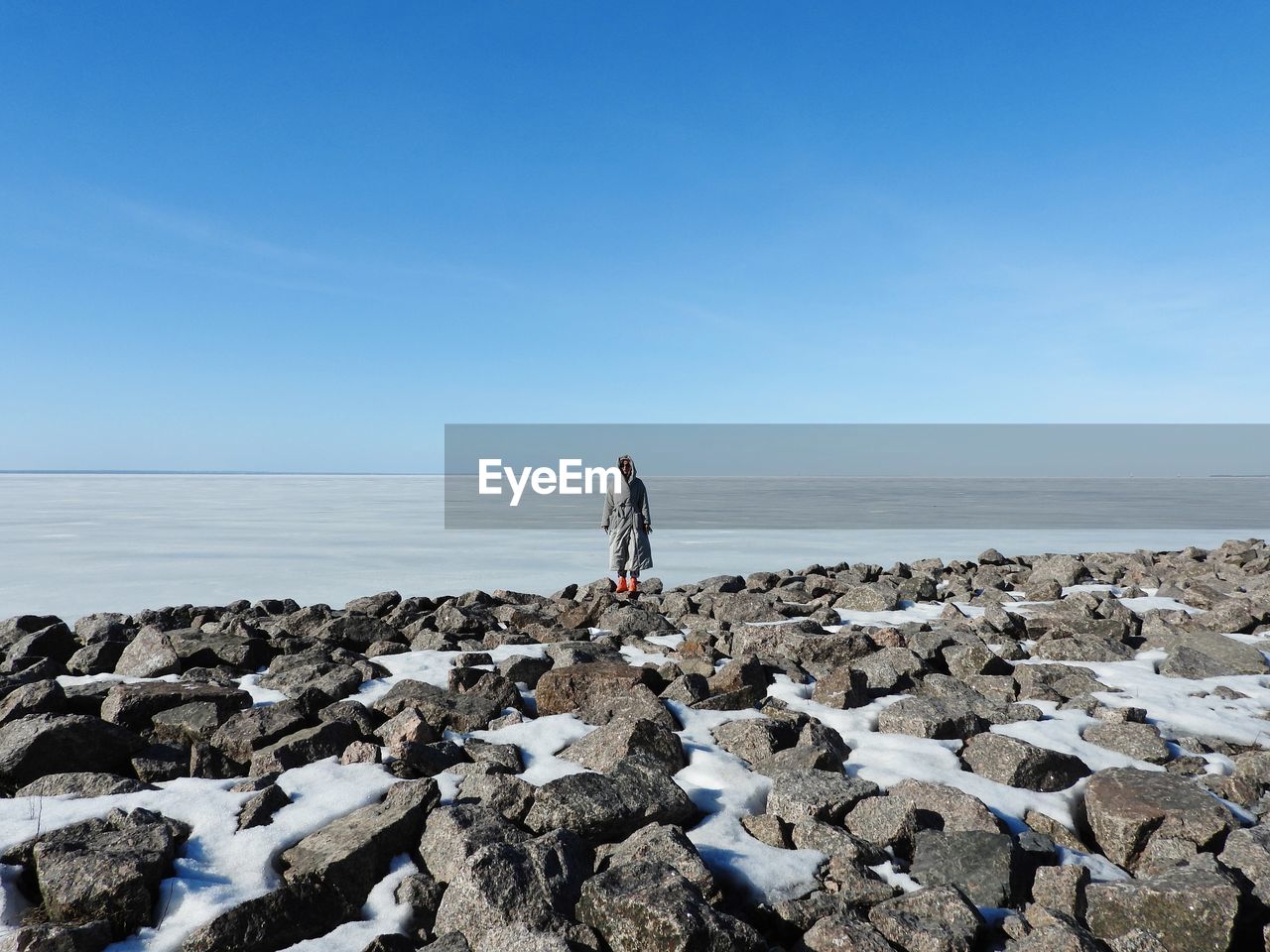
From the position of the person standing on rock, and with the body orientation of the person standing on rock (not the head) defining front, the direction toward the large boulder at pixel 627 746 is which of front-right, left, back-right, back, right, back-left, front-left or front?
front

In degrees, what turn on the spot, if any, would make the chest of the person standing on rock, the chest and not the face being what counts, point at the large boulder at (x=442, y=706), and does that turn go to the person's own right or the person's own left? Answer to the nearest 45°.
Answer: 0° — they already face it

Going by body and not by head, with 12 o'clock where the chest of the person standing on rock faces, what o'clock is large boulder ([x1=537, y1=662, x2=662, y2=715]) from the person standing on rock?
The large boulder is roughly at 12 o'clock from the person standing on rock.

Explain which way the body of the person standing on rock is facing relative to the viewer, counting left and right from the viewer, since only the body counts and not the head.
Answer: facing the viewer

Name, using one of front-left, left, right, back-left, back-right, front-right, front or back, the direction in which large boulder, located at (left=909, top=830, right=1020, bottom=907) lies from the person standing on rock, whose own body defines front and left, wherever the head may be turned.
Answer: front

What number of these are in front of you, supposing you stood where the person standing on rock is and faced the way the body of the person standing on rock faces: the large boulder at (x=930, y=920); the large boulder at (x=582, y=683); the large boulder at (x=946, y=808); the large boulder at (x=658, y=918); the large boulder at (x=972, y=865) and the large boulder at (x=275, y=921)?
6

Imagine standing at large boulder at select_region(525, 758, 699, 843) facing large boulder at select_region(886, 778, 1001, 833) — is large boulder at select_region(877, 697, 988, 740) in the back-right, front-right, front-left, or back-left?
front-left

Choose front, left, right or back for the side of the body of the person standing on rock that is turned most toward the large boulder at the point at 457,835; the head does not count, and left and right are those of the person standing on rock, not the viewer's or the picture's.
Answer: front

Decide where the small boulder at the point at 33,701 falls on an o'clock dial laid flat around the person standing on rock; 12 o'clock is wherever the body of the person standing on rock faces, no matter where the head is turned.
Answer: The small boulder is roughly at 1 o'clock from the person standing on rock.

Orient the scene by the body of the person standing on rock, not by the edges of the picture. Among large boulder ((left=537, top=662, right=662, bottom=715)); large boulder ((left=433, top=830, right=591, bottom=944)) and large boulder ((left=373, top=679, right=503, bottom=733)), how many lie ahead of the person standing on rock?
3

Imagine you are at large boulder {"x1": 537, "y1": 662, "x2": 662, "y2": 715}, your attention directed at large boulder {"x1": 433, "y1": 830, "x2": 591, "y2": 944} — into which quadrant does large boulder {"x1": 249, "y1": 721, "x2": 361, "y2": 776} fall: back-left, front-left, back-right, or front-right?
front-right

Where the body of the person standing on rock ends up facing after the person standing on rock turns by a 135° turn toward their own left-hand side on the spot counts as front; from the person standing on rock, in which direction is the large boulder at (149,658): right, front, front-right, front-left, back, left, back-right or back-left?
back

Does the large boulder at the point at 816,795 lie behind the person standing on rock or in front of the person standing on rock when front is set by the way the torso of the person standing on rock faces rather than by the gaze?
in front

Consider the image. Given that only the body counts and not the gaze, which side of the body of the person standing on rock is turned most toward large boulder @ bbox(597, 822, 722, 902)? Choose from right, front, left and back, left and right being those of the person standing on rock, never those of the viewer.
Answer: front

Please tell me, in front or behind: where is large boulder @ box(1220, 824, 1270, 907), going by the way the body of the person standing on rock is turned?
in front
